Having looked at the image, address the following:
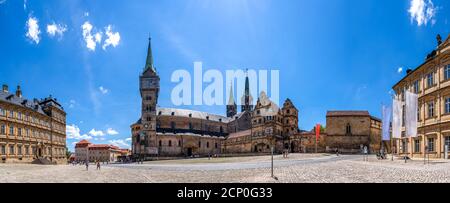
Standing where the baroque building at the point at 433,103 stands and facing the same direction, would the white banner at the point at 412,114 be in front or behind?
in front
